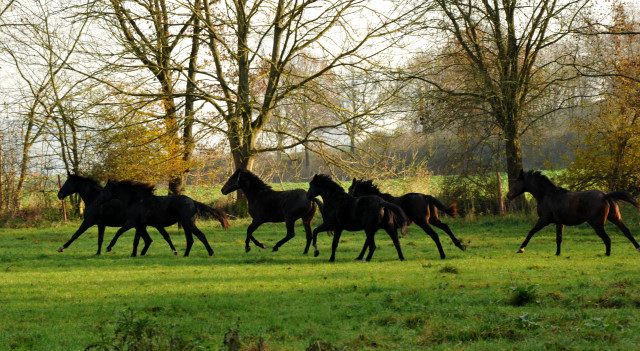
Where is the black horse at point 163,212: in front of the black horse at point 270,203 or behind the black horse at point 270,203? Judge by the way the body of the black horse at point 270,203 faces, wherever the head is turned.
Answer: in front

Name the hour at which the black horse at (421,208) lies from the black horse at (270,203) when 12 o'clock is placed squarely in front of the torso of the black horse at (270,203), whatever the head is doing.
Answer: the black horse at (421,208) is roughly at 7 o'clock from the black horse at (270,203).

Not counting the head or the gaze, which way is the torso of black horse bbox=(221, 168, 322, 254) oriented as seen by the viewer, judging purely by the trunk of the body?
to the viewer's left

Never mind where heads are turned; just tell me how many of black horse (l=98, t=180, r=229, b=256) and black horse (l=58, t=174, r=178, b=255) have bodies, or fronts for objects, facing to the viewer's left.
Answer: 2

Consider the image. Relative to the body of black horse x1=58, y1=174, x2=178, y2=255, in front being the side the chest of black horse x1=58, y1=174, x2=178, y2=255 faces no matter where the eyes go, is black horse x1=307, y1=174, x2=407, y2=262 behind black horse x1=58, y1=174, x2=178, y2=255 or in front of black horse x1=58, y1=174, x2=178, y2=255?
behind

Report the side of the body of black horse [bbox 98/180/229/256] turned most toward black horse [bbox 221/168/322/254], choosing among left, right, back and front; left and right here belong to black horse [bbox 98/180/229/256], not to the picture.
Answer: back

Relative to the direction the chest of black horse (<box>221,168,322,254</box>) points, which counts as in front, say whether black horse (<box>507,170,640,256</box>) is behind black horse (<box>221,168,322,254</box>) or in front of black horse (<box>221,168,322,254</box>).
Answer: behind

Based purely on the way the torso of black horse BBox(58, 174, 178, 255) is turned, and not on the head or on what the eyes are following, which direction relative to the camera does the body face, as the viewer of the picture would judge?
to the viewer's left

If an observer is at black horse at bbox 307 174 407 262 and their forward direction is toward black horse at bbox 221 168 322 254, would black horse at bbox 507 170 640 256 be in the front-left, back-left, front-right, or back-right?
back-right

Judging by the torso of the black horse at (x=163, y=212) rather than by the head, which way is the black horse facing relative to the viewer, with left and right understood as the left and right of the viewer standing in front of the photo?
facing to the left of the viewer

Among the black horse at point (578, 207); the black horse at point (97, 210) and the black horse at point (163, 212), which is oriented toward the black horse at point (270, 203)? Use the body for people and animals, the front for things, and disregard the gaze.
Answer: the black horse at point (578, 207)

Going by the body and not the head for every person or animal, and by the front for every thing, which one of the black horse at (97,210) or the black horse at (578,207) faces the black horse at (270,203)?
the black horse at (578,207)

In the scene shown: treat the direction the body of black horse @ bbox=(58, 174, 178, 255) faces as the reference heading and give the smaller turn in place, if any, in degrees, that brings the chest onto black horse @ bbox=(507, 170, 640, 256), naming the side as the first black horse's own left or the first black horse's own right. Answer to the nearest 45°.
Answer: approximately 135° to the first black horse's own left

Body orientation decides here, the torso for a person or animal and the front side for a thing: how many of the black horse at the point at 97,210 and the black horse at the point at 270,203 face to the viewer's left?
2

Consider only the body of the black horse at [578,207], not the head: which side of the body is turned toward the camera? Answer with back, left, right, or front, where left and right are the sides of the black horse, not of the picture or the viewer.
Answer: left
